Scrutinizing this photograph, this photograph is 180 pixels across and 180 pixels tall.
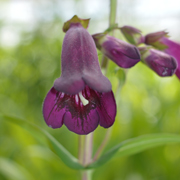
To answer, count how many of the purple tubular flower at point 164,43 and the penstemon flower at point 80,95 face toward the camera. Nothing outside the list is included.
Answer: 1

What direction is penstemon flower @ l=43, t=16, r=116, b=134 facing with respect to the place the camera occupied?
facing the viewer

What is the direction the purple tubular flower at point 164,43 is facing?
to the viewer's right

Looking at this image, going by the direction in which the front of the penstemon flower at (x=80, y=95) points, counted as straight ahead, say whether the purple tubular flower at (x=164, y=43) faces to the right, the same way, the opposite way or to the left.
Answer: to the left

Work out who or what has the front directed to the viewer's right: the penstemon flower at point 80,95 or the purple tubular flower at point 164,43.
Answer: the purple tubular flower
